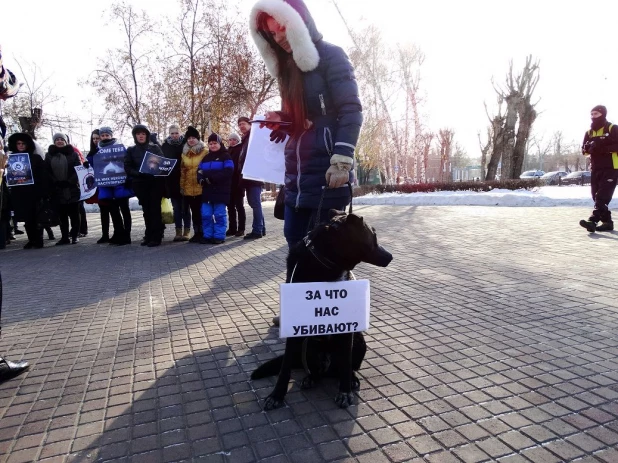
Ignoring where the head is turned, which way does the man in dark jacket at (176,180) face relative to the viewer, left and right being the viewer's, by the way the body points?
facing the viewer

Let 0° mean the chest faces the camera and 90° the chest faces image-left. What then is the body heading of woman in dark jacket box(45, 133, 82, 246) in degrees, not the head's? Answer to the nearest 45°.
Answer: approximately 0°

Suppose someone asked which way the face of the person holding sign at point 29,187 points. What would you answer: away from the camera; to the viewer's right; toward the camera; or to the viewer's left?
toward the camera

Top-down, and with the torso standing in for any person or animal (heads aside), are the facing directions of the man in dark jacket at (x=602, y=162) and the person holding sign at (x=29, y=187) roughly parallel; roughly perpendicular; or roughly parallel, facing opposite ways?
roughly perpendicular

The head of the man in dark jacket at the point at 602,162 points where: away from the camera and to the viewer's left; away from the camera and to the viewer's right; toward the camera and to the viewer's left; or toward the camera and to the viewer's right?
toward the camera and to the viewer's left

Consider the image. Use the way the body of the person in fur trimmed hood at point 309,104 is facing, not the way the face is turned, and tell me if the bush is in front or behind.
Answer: behind

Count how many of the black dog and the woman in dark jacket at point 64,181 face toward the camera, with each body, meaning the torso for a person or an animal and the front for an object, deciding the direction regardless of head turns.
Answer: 2

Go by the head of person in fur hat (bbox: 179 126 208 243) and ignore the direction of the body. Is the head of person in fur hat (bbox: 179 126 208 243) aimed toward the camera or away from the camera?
toward the camera

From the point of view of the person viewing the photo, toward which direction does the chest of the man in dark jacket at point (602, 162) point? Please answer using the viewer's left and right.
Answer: facing the viewer and to the left of the viewer

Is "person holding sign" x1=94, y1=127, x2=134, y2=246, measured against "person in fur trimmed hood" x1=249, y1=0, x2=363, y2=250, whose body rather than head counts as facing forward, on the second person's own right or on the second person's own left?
on the second person's own right

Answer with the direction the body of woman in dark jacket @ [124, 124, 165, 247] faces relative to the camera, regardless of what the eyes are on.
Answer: toward the camera

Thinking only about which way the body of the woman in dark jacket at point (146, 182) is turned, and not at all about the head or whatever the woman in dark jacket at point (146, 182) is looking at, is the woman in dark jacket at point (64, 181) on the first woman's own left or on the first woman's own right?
on the first woman's own right

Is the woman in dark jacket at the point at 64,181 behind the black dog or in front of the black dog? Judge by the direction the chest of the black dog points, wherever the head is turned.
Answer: behind

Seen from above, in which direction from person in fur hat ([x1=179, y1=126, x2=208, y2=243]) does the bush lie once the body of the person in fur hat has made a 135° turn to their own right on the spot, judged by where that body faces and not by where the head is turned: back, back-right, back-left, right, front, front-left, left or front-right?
right

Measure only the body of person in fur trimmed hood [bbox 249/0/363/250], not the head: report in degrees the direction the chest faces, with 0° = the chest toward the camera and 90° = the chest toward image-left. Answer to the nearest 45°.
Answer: approximately 45°
